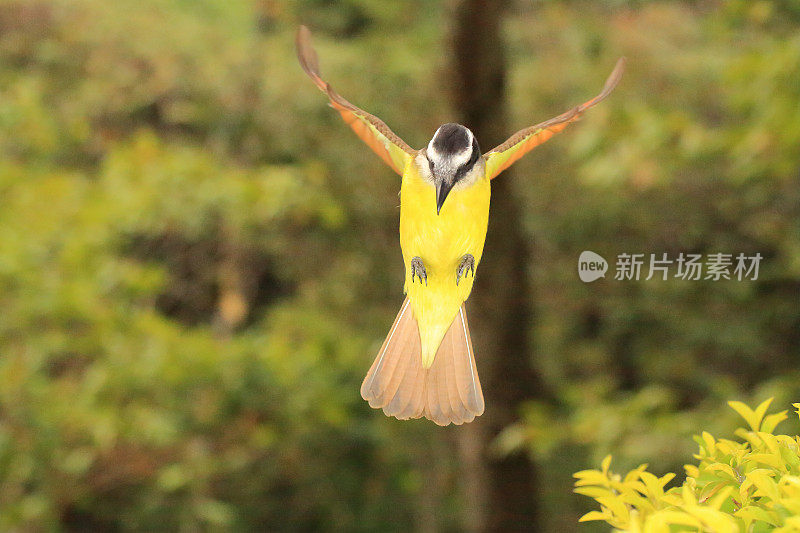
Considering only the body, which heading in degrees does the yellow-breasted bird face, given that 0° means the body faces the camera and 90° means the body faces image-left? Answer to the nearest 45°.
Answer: approximately 0°
